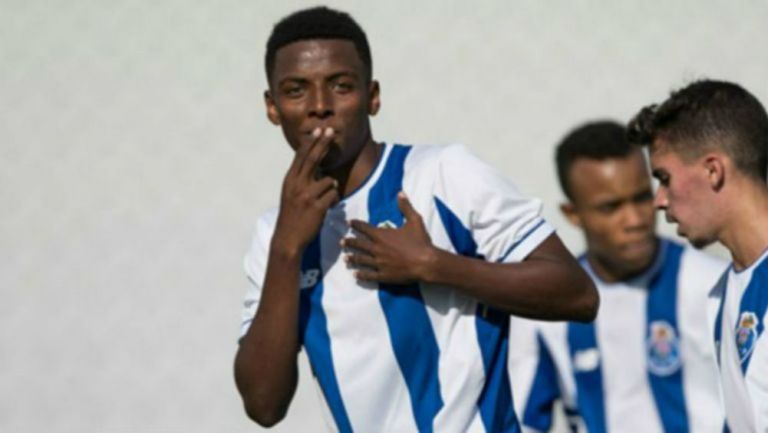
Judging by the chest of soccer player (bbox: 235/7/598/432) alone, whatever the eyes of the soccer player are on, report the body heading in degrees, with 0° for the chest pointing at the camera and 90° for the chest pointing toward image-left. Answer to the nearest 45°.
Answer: approximately 45°
